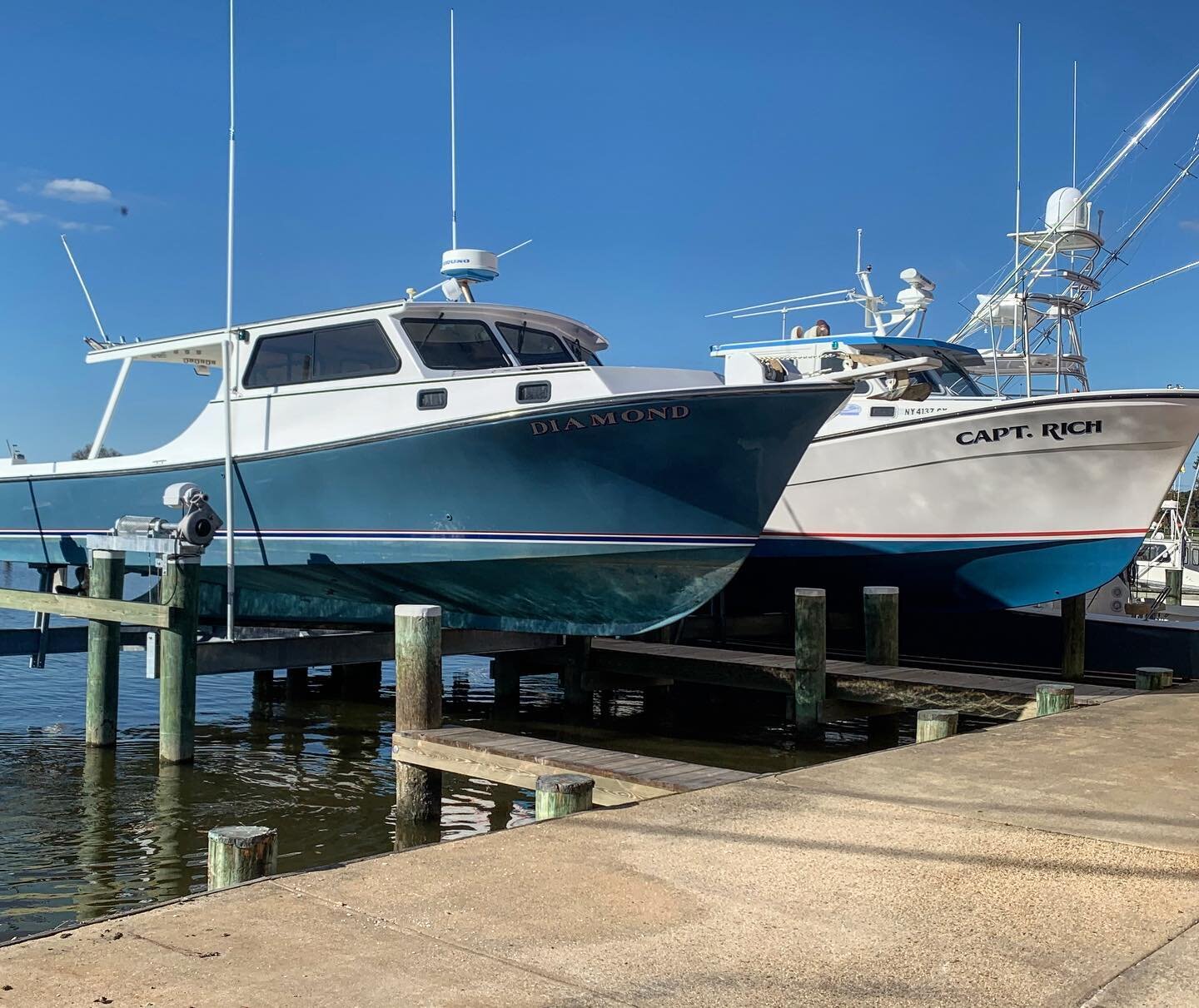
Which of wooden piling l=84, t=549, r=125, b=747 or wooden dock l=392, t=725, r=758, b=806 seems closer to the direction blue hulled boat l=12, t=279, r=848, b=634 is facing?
the wooden dock

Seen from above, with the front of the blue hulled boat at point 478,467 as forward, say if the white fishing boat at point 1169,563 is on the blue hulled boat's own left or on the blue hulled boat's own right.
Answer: on the blue hulled boat's own left

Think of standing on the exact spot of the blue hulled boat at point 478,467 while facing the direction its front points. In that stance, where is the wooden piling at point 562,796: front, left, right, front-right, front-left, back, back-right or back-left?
front-right

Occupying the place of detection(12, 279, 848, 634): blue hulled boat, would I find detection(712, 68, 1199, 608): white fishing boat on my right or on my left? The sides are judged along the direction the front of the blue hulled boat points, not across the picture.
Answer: on my left

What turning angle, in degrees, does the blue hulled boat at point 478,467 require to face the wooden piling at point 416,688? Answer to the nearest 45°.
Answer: approximately 45° to its right

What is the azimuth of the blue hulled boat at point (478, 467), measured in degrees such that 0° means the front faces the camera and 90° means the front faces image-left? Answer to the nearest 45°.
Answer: approximately 315°
